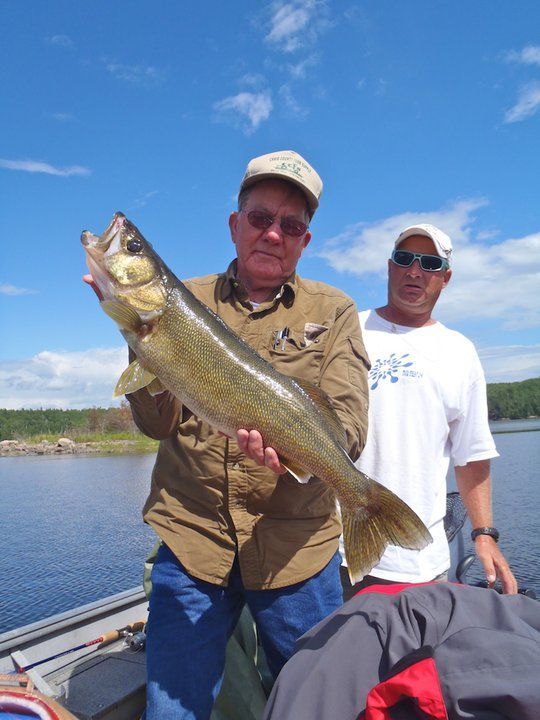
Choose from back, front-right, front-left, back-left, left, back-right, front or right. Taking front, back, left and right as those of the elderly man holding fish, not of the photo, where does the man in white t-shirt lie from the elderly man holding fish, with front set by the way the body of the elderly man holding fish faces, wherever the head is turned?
back-left

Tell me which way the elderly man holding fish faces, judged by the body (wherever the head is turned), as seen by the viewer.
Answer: toward the camera
